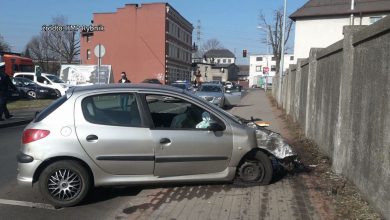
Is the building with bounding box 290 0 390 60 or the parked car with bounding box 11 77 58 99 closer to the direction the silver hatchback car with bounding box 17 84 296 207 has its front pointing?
the building

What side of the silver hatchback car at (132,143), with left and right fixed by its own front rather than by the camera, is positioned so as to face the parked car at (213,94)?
left

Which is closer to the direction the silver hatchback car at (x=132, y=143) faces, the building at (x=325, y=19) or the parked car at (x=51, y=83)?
the building

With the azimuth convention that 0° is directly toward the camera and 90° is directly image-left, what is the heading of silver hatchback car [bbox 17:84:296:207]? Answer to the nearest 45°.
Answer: approximately 270°

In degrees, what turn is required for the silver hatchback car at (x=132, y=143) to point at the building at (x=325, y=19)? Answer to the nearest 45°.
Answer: approximately 45° to its left

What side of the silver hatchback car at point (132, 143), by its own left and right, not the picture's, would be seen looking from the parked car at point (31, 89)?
left

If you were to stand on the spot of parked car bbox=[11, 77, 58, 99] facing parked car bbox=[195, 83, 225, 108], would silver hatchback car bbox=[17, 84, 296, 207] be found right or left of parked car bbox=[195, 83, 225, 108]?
right
